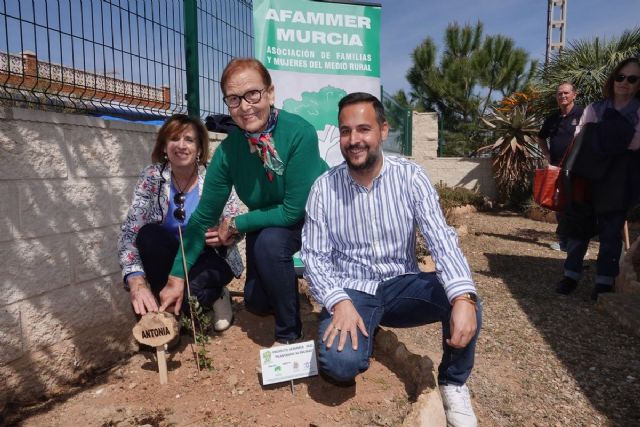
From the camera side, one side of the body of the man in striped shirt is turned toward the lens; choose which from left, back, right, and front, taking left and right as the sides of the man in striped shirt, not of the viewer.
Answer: front

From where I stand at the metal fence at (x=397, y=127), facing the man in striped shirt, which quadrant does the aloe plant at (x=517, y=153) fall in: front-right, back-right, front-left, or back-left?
back-left

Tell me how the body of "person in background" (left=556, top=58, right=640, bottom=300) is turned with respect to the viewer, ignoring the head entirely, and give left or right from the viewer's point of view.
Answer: facing the viewer

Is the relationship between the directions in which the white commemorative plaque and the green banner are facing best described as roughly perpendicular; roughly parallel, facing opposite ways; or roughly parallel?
roughly parallel

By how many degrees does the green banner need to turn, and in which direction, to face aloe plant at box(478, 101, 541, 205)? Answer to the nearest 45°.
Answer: approximately 135° to its left

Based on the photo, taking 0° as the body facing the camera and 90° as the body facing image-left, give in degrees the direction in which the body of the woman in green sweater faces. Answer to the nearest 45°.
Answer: approximately 45°

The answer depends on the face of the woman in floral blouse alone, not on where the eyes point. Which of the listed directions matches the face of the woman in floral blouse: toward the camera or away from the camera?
toward the camera

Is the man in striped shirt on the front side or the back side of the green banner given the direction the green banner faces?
on the front side

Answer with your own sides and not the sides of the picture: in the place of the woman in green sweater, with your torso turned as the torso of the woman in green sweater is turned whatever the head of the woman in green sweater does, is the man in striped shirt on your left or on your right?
on your left

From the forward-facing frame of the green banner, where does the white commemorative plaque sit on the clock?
The white commemorative plaque is roughly at 12 o'clock from the green banner.

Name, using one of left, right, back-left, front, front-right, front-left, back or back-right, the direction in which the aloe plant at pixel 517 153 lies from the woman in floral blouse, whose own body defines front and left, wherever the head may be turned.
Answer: back-left
